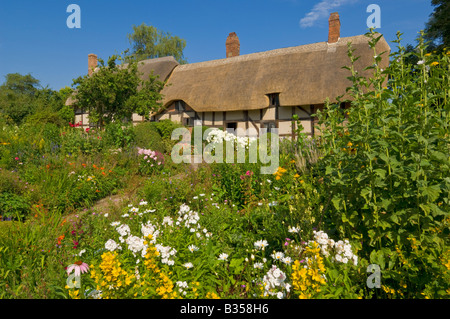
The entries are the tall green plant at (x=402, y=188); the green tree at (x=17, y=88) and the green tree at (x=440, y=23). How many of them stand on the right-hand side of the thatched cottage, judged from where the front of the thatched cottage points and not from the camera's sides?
1

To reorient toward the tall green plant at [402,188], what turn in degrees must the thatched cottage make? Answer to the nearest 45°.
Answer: approximately 45° to its left

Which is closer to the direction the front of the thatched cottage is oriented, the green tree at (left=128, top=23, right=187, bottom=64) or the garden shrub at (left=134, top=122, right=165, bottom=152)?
the garden shrub

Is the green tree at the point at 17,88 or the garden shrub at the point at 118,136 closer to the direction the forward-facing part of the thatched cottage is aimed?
the garden shrub

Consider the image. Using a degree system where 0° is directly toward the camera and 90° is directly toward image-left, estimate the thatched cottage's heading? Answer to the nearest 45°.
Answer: approximately 45°

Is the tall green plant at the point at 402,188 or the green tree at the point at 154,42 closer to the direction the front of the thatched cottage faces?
the tall green plant

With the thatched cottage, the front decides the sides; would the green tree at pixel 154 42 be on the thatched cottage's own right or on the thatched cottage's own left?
on the thatched cottage's own right

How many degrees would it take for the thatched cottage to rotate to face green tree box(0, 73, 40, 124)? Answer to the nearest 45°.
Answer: approximately 90° to its right

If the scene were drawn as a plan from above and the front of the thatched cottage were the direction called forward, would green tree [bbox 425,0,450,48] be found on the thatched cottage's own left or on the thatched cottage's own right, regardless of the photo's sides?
on the thatched cottage's own left
